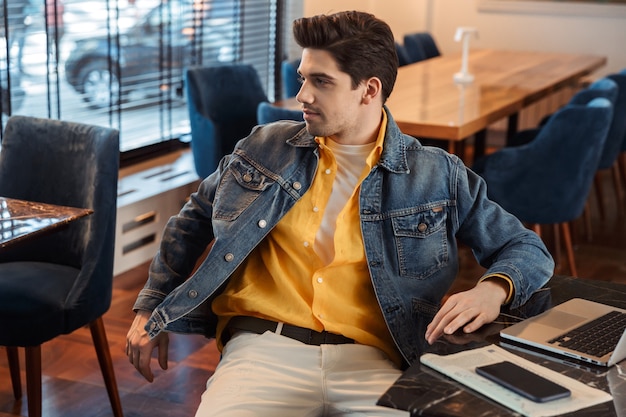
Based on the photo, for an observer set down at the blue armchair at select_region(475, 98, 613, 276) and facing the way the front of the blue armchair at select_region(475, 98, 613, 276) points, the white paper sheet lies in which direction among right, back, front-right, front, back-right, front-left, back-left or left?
back-left

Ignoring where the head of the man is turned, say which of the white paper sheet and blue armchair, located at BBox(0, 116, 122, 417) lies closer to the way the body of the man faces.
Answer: the white paper sheet

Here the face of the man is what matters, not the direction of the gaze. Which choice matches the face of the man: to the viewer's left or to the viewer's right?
to the viewer's left

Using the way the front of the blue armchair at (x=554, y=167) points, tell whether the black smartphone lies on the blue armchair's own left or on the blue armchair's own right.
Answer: on the blue armchair's own left
